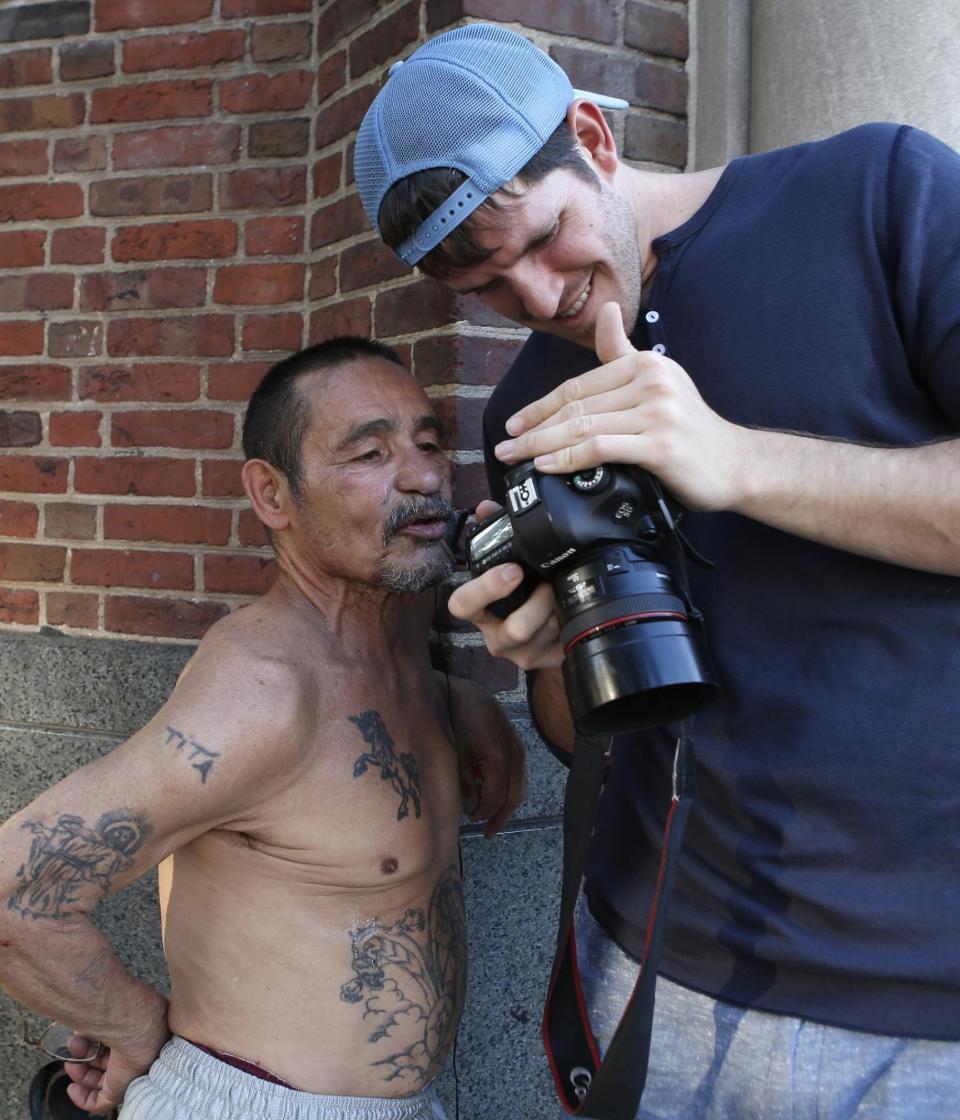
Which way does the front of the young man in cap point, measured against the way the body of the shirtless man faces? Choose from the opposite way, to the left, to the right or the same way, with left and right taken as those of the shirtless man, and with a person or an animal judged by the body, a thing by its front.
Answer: to the right

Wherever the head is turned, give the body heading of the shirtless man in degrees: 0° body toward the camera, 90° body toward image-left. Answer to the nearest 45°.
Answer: approximately 315°

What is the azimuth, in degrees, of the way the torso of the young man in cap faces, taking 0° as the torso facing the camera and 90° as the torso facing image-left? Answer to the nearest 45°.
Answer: approximately 45°
